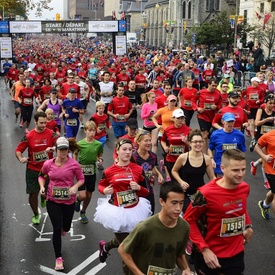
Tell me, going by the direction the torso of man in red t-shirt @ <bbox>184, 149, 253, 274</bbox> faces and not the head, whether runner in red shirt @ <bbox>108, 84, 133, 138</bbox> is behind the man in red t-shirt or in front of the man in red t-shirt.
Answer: behind

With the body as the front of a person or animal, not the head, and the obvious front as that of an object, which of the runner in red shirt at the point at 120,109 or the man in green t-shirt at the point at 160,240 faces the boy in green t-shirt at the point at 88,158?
the runner in red shirt

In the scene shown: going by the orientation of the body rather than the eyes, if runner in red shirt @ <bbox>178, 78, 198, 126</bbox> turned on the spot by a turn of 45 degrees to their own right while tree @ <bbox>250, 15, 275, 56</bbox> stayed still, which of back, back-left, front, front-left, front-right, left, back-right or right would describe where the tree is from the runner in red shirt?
back-right

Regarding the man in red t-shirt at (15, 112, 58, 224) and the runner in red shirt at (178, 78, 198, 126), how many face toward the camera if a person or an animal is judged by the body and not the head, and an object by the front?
2

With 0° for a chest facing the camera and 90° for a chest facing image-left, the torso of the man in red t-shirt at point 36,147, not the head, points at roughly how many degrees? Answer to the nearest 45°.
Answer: approximately 0°

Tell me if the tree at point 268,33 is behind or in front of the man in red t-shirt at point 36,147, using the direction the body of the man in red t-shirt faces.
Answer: behind

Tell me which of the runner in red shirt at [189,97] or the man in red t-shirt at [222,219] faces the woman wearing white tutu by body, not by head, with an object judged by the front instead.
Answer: the runner in red shirt

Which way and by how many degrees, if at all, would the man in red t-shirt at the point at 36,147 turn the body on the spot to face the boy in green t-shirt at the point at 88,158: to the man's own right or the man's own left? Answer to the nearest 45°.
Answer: approximately 90° to the man's own left
